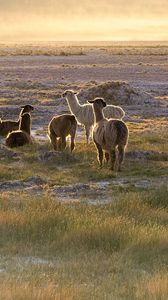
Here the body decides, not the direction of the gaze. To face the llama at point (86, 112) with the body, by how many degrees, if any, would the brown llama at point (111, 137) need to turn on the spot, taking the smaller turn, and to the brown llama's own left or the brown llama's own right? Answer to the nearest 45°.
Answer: approximately 45° to the brown llama's own right

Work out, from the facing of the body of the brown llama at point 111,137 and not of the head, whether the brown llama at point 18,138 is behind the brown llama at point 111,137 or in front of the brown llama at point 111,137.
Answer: in front

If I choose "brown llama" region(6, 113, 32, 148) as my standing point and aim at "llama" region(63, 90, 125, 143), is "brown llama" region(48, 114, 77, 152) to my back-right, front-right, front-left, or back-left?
front-right

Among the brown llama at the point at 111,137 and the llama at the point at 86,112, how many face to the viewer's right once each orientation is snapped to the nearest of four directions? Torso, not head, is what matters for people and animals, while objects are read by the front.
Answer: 0

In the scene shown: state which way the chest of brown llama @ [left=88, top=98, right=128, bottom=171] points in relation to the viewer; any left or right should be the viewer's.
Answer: facing away from the viewer and to the left of the viewer

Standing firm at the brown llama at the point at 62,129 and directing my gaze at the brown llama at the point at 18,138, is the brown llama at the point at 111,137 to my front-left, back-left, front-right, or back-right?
back-left

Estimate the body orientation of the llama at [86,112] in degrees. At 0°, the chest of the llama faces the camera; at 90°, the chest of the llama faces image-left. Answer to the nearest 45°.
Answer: approximately 90°

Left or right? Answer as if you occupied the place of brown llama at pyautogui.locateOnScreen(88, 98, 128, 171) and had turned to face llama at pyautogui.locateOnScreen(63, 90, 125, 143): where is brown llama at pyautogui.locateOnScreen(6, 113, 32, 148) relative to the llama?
left

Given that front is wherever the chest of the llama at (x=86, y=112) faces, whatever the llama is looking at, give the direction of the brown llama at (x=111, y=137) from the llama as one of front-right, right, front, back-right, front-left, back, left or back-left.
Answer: left
